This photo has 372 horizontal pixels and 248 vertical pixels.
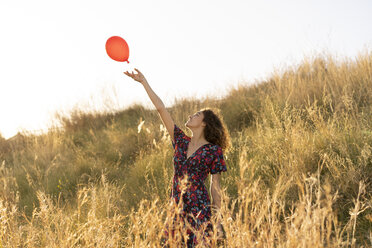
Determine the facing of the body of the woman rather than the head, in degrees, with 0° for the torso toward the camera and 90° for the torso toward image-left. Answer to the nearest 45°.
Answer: approximately 45°
